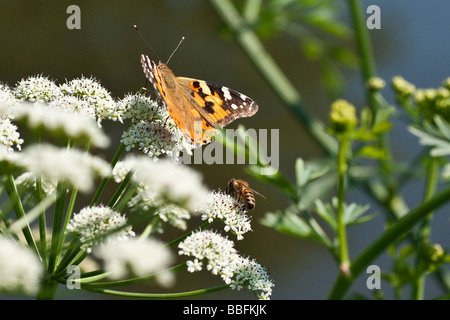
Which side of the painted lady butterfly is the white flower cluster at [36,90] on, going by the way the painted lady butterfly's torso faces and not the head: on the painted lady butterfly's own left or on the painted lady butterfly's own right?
on the painted lady butterfly's own left

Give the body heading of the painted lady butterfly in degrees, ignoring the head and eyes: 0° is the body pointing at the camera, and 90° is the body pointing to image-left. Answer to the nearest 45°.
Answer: approximately 135°

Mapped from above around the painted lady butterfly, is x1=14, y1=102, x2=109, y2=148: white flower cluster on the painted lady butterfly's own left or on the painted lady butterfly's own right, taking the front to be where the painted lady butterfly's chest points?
on the painted lady butterfly's own left

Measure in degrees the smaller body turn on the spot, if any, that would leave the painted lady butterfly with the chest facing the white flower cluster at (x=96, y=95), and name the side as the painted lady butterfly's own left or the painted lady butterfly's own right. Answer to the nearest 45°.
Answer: approximately 90° to the painted lady butterfly's own left
